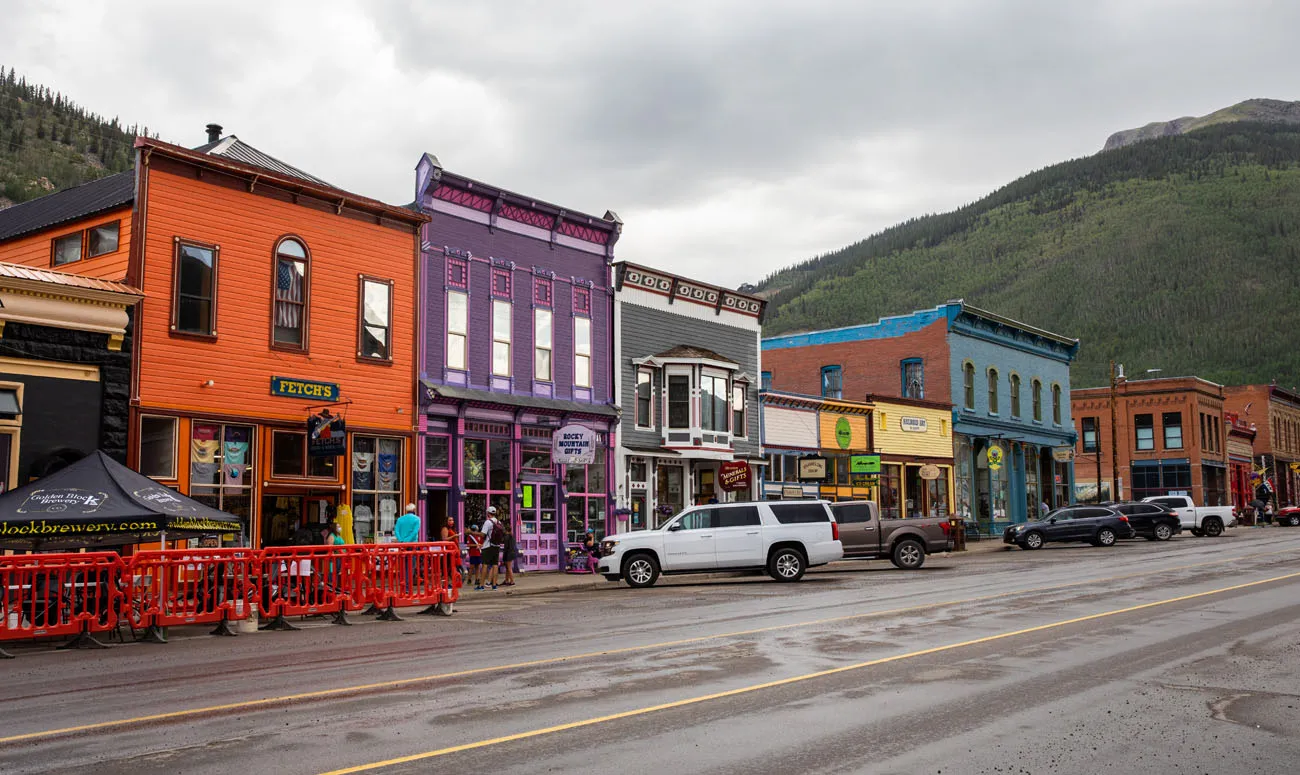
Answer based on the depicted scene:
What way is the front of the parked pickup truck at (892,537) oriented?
to the viewer's left

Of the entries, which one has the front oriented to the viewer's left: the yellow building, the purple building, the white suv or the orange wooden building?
the white suv

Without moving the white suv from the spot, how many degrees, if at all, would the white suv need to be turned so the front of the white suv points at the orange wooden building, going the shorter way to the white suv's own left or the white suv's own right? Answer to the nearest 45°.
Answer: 0° — it already faces it

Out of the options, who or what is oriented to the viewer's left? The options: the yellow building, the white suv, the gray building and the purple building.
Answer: the white suv

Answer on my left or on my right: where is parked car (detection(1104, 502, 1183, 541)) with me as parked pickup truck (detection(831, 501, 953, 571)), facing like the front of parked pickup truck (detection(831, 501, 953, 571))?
on my right

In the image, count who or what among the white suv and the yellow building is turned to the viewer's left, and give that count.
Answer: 1

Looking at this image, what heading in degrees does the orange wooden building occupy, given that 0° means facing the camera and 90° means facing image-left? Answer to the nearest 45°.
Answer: approximately 315°

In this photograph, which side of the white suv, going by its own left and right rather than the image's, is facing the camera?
left

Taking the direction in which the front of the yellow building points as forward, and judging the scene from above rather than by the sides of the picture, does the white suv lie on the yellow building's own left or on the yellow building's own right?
on the yellow building's own right

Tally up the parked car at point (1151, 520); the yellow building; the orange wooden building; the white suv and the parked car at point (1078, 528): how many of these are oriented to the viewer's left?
3

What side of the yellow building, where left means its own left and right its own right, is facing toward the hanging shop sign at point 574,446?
right

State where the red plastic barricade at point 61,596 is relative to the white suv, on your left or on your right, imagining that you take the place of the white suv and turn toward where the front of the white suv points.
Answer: on your left

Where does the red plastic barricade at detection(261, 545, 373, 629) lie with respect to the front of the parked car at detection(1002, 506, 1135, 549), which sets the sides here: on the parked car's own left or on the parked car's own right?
on the parked car's own left

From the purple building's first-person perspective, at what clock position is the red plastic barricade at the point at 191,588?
The red plastic barricade is roughly at 2 o'clock from the purple building.
